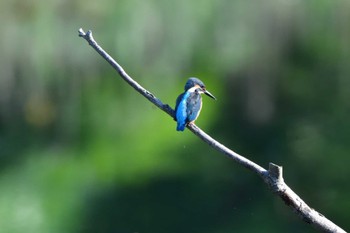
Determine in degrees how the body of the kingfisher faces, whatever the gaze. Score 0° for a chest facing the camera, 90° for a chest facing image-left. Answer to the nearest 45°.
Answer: approximately 225°
